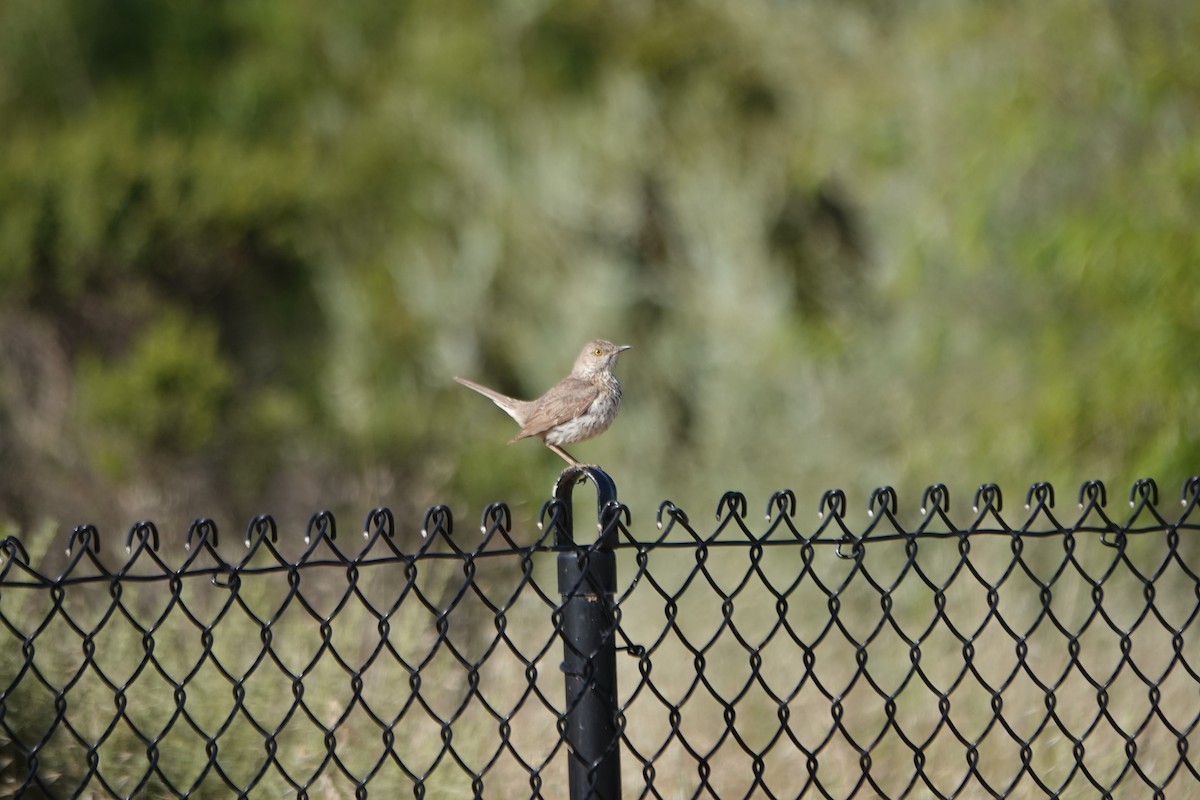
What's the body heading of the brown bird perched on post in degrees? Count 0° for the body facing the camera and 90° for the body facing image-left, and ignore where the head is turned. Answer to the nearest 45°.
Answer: approximately 270°
